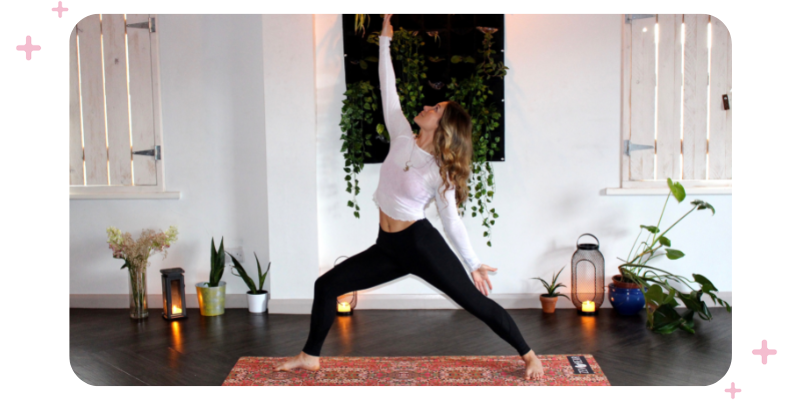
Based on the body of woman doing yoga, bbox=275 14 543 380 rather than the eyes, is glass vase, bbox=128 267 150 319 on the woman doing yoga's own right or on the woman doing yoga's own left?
on the woman doing yoga's own right

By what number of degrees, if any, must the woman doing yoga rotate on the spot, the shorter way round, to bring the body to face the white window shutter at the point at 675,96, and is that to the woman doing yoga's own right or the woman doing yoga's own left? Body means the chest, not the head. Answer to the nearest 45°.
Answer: approximately 180°

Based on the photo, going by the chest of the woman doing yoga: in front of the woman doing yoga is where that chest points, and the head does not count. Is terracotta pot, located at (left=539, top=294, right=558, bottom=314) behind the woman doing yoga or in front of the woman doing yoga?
behind

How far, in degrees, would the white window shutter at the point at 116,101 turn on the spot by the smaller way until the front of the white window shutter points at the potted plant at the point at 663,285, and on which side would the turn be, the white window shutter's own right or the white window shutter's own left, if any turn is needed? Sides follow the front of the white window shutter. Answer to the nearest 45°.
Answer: approximately 45° to the white window shutter's own left

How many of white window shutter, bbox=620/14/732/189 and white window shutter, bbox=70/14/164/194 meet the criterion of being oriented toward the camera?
2

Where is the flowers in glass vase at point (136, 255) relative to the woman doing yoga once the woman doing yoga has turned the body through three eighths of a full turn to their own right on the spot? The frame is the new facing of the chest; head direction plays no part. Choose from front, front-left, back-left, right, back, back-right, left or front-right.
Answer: front-left

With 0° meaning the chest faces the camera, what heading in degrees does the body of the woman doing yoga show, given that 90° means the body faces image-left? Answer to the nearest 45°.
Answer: approximately 45°

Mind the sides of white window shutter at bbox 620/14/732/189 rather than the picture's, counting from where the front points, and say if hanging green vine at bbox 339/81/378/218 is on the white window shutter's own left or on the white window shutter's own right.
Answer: on the white window shutter's own right
